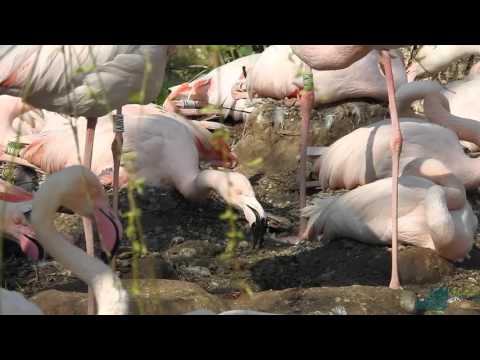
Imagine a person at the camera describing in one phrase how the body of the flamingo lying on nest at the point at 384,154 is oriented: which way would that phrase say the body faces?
to the viewer's right

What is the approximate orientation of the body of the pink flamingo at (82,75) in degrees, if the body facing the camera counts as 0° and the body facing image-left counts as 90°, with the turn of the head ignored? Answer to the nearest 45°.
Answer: approximately 270°

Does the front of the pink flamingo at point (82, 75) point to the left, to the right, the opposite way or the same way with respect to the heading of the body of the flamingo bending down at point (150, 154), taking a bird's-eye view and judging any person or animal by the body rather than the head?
the same way

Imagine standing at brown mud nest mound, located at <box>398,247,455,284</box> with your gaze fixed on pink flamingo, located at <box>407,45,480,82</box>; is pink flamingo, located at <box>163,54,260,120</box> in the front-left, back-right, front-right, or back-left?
front-left

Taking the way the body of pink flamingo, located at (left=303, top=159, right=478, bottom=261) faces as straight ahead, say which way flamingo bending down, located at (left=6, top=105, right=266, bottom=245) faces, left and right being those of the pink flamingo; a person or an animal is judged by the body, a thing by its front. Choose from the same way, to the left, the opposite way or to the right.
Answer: the same way

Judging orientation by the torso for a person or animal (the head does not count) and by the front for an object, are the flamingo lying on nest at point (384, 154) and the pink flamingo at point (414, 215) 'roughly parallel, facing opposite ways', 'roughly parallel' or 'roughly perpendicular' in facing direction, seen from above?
roughly parallel

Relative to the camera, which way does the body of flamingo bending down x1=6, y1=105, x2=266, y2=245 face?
to the viewer's right

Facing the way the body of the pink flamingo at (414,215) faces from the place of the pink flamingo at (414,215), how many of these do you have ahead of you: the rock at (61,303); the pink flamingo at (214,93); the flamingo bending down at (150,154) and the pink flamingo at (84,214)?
0

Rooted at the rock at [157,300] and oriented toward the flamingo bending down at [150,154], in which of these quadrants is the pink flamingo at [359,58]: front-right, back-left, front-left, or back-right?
front-right

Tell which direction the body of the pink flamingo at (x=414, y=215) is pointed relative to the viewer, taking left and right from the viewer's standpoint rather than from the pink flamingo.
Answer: facing to the right of the viewer
